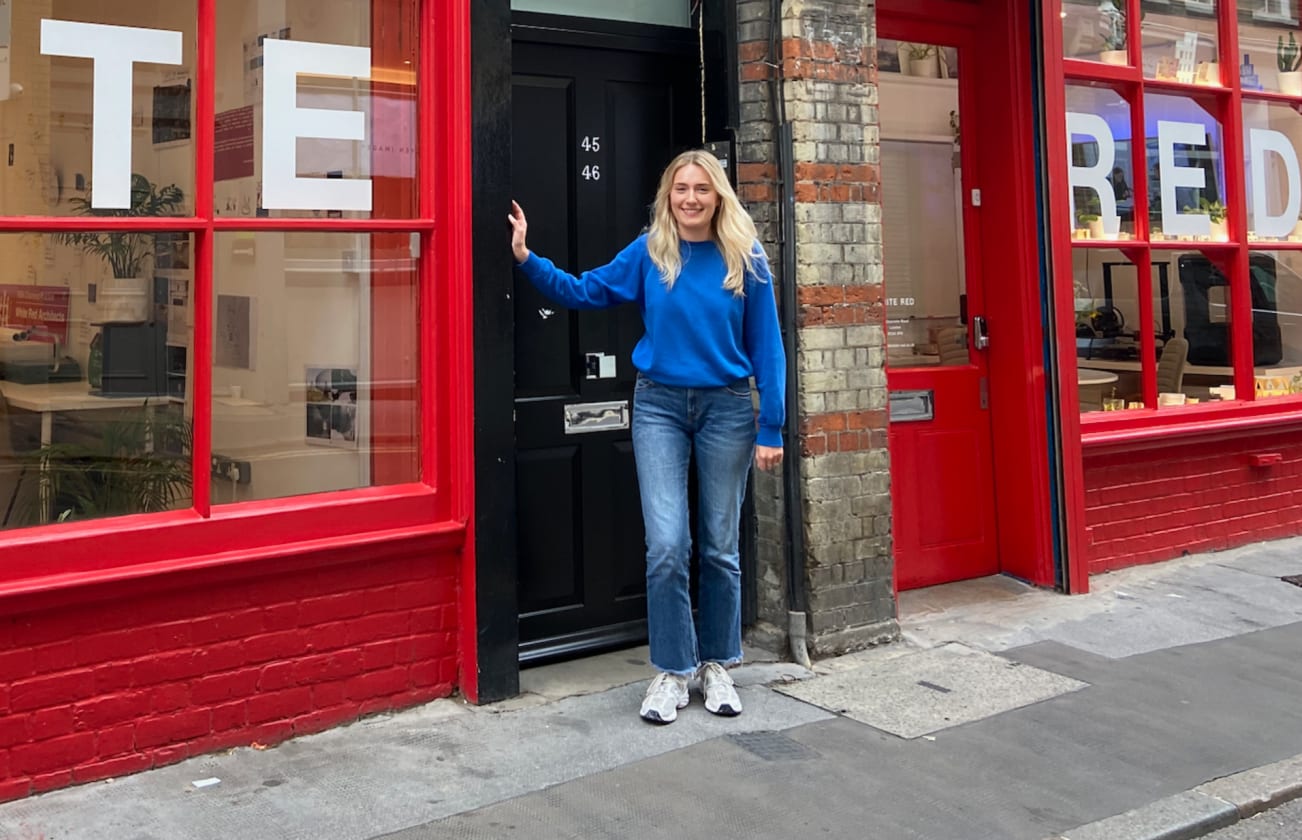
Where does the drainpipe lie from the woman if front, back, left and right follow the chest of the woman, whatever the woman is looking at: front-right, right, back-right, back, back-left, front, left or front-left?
back-left

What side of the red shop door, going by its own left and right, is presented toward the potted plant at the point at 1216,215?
left

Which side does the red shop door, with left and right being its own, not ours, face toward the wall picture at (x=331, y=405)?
right

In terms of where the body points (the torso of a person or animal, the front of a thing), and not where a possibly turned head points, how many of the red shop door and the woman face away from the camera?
0

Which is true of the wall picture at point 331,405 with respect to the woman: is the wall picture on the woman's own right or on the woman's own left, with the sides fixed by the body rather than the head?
on the woman's own right

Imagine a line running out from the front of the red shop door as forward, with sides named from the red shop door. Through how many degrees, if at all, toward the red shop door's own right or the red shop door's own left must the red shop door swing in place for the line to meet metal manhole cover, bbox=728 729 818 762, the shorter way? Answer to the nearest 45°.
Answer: approximately 45° to the red shop door's own right

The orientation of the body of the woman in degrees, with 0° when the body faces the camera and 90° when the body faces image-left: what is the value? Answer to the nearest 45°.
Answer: approximately 0°

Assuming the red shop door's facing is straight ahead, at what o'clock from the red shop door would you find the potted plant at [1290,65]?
The potted plant is roughly at 9 o'clock from the red shop door.

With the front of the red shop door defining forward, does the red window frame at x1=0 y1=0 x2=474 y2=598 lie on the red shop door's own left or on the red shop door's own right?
on the red shop door's own right

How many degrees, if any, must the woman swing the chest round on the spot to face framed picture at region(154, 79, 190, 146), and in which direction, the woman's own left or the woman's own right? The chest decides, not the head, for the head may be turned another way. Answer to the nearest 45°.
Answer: approximately 90° to the woman's own right

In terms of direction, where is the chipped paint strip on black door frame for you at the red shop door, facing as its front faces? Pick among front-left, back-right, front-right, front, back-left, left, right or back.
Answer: right

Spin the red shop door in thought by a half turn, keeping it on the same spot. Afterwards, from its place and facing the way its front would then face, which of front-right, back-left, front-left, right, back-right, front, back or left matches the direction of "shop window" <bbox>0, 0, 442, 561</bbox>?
left
